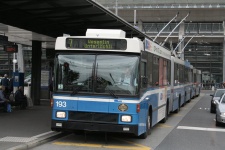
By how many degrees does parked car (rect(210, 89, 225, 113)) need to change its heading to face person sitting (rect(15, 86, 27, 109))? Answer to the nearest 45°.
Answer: approximately 45° to its right

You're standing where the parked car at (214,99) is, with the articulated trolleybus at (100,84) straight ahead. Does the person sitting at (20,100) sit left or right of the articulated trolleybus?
right

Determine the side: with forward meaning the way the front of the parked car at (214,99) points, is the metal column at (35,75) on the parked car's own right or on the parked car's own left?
on the parked car's own right

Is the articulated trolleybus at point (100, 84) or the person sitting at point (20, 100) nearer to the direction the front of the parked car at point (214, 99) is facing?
the articulated trolleybus

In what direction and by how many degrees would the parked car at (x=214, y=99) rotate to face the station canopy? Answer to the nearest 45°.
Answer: approximately 45° to its right

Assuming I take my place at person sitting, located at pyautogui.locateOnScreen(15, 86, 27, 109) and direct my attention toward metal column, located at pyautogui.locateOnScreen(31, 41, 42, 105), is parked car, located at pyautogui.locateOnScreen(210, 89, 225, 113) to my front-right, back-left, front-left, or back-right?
front-right
